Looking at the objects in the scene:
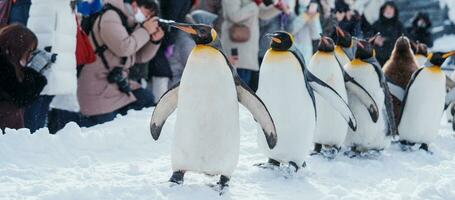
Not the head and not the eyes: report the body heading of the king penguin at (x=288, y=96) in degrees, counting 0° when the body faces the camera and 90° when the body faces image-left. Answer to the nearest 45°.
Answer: approximately 45°

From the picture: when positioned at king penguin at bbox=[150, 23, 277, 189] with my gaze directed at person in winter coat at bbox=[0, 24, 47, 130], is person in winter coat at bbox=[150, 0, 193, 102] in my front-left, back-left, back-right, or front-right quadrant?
front-right

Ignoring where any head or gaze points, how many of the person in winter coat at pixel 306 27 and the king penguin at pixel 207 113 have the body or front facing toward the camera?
2

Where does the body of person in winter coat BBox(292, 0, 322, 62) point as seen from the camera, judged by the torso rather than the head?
toward the camera

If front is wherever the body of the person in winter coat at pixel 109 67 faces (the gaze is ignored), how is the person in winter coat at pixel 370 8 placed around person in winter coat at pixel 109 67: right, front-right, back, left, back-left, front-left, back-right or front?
front-left

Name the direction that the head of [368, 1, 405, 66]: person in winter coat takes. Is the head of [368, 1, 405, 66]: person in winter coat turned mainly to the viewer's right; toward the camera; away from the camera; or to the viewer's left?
toward the camera

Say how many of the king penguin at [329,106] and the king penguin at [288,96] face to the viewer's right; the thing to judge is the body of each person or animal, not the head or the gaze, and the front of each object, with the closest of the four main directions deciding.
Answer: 0

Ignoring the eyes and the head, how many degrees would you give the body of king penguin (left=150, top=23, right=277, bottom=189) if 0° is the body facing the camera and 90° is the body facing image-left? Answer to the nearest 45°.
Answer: approximately 0°

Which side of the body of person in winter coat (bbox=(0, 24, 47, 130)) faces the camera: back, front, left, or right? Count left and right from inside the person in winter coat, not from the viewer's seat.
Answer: right

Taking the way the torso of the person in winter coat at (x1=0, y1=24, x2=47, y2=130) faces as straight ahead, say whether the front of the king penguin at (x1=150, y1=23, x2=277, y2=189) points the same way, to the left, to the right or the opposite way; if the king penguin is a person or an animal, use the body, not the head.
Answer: to the right

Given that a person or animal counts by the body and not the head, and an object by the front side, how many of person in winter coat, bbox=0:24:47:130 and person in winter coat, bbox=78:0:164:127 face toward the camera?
0

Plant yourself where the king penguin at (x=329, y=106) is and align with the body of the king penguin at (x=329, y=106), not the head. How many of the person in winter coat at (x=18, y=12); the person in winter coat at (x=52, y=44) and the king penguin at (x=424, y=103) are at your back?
1

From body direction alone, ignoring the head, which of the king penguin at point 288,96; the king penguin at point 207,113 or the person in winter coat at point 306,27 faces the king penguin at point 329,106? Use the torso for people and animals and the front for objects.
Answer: the person in winter coat

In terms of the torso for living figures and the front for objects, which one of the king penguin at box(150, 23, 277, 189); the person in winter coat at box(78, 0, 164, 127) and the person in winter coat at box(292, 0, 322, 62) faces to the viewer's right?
the person in winter coat at box(78, 0, 164, 127)
